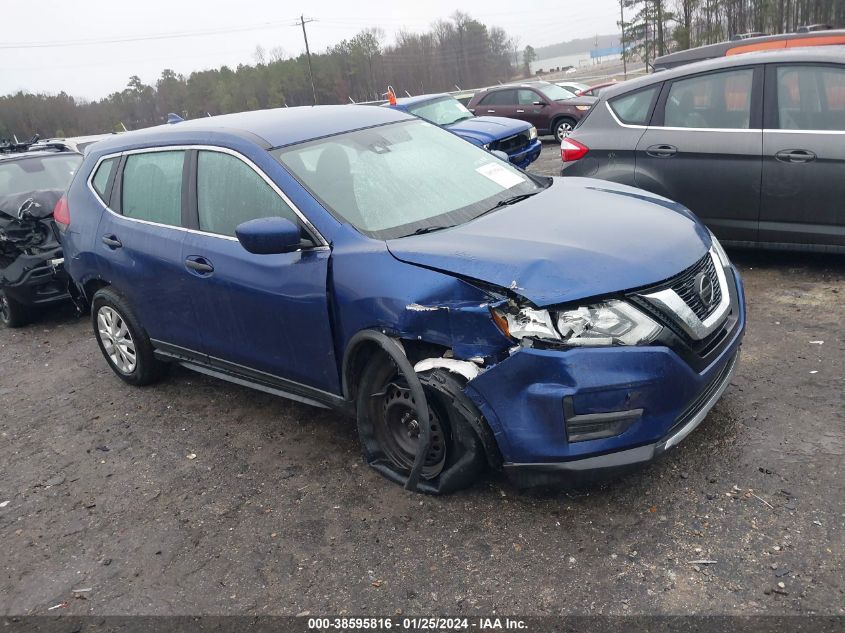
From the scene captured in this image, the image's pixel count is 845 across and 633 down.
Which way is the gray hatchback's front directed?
to the viewer's right

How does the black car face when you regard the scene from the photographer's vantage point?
facing the viewer and to the right of the viewer

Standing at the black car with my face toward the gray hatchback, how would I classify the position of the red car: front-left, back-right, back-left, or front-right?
front-left

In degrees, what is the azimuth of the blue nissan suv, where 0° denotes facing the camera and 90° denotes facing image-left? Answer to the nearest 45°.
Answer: approximately 315°

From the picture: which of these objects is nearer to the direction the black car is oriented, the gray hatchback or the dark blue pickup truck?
the gray hatchback

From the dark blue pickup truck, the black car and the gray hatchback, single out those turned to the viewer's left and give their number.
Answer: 0

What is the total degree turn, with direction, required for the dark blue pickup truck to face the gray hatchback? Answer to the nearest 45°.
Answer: approximately 45° to its right

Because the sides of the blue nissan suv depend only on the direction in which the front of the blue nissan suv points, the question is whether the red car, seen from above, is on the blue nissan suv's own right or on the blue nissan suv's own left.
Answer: on the blue nissan suv's own left

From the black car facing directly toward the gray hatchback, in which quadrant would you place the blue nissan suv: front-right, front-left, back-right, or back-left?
front-right

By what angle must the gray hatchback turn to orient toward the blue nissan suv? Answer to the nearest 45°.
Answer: approximately 135° to its right

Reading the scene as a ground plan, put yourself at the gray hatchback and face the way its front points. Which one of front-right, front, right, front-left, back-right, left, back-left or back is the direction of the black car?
back

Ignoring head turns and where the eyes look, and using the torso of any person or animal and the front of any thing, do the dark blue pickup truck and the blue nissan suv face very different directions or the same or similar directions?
same or similar directions

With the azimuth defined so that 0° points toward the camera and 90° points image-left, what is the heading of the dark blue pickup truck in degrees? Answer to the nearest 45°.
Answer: approximately 315°

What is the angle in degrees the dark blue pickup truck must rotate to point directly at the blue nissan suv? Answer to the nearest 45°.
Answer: approximately 45° to its right

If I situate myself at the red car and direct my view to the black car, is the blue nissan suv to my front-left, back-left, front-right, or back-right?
front-left
